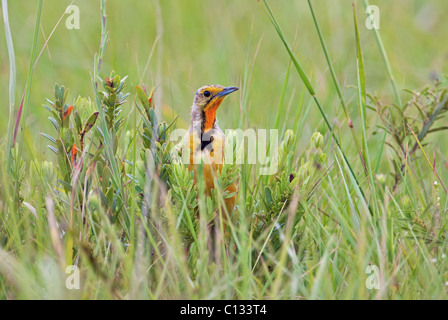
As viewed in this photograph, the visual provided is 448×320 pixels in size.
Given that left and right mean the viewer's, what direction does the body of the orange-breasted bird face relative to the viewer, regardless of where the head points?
facing the viewer and to the right of the viewer
